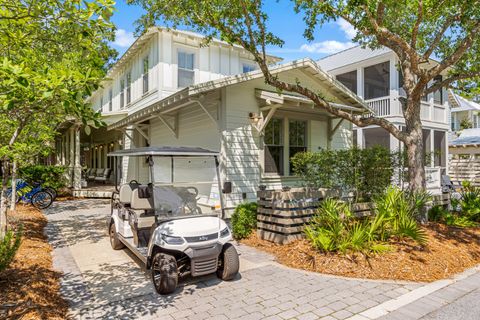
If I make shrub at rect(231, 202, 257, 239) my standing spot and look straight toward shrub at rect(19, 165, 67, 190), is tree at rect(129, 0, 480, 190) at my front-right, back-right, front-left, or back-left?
back-right

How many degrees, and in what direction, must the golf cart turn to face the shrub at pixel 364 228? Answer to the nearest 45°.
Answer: approximately 45° to its left

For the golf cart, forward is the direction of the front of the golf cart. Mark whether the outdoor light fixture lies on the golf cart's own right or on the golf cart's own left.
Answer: on the golf cart's own left

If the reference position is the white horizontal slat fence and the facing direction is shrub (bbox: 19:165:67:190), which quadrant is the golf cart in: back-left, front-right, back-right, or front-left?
front-left

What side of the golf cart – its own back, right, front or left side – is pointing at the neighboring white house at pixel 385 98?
left

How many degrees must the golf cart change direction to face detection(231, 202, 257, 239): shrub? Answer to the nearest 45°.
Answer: approximately 90° to its left

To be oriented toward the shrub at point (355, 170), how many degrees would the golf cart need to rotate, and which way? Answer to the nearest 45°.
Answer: approximately 90° to its left

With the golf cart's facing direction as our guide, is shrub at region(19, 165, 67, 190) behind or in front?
behind

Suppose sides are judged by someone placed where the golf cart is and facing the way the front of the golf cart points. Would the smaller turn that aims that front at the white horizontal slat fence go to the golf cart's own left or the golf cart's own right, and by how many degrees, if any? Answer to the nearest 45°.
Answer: approximately 90° to the golf cart's own left

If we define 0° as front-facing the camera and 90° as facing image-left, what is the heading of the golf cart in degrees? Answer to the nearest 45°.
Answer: approximately 315°
